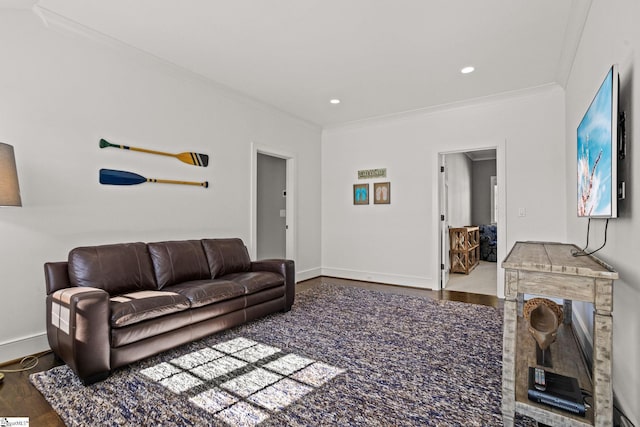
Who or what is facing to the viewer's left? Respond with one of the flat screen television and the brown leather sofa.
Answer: the flat screen television

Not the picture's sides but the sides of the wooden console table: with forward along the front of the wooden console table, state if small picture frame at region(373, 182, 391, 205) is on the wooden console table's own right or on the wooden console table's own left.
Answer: on the wooden console table's own right

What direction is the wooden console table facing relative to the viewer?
to the viewer's left

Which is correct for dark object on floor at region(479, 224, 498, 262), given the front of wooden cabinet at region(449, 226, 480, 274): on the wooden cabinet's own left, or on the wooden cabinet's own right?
on the wooden cabinet's own left

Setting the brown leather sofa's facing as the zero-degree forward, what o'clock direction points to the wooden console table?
The wooden console table is roughly at 12 o'clock from the brown leather sofa.

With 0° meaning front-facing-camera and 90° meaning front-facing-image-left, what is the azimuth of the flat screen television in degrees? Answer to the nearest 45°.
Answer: approximately 90°
